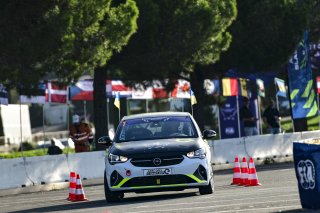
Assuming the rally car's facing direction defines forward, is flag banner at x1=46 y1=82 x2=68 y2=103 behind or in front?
behind

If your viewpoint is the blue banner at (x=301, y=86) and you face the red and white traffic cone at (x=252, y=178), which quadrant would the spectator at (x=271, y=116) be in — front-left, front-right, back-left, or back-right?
front-right

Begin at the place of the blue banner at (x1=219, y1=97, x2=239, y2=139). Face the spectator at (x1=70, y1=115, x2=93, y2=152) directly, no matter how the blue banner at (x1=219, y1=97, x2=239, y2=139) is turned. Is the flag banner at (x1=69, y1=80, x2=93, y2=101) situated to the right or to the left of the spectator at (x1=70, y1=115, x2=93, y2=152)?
right

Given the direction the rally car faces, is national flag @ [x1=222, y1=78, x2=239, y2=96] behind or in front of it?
behind

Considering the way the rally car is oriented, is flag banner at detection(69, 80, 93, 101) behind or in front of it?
behind

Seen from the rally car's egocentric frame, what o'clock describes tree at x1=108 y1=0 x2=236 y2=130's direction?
The tree is roughly at 6 o'clock from the rally car.

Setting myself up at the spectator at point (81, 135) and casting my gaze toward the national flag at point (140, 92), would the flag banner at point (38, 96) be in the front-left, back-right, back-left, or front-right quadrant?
front-left

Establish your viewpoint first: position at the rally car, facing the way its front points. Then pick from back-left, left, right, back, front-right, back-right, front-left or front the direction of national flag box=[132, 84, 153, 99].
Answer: back

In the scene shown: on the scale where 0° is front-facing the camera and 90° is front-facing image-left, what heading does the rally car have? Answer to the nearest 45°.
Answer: approximately 0°

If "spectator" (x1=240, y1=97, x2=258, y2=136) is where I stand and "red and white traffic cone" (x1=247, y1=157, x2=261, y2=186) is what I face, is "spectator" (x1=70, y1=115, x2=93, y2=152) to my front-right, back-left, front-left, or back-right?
front-right

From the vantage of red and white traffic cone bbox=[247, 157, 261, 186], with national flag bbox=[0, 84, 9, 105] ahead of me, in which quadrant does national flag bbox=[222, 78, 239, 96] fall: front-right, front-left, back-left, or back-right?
front-right
